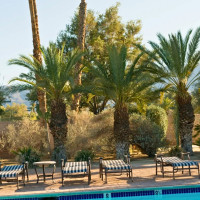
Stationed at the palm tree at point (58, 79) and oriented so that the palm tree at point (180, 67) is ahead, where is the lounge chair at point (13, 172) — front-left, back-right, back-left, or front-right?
back-right

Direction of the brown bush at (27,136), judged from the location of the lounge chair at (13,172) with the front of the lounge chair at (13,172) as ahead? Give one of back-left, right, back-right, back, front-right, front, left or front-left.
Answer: back-right

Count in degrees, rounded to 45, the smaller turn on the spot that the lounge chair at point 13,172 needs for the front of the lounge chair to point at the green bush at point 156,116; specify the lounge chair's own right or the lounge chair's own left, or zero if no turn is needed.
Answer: approximately 180°

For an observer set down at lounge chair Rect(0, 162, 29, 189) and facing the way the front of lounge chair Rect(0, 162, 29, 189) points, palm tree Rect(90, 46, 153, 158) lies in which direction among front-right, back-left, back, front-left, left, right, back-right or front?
back

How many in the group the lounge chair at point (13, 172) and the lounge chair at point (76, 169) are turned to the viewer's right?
0

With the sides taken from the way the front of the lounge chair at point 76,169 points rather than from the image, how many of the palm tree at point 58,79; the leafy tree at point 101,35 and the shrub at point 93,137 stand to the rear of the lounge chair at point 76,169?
3

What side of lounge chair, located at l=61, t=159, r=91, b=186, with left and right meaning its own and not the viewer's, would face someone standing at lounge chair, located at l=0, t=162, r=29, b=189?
right

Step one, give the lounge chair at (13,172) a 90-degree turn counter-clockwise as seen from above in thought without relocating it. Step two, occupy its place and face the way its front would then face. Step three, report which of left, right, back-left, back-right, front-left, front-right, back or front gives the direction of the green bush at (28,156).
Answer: back-left

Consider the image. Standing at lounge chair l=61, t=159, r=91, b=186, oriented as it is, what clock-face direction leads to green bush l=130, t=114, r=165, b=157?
The green bush is roughly at 7 o'clock from the lounge chair.

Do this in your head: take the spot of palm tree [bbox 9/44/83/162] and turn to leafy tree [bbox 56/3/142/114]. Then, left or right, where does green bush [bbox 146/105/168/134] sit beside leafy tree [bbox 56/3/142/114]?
right

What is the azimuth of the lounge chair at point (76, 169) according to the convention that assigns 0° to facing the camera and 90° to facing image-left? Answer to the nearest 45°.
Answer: approximately 0°

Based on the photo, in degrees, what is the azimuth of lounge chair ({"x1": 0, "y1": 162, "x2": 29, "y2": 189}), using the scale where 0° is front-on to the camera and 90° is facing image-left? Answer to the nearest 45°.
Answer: approximately 45°
